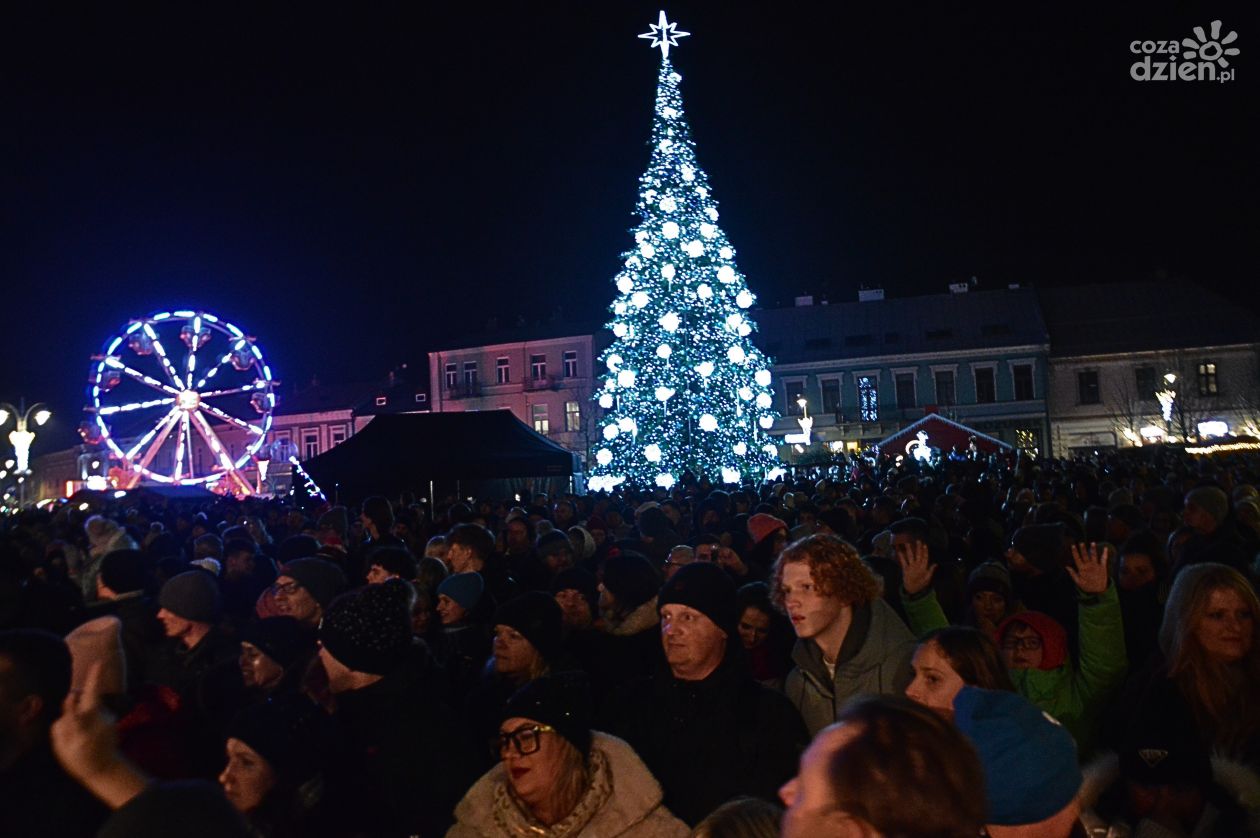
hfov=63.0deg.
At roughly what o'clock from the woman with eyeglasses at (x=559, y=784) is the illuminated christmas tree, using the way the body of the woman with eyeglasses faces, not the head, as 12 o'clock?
The illuminated christmas tree is roughly at 5 o'clock from the woman with eyeglasses.

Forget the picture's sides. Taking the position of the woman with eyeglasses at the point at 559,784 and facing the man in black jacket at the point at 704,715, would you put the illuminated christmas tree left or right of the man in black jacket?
left

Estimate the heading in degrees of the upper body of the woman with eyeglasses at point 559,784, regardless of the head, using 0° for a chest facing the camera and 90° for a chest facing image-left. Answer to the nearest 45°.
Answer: approximately 45°

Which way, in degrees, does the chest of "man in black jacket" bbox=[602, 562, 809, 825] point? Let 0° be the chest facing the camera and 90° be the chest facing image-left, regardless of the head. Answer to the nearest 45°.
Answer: approximately 45°

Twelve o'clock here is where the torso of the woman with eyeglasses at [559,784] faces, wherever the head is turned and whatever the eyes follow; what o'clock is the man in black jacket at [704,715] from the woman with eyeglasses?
The man in black jacket is roughly at 6 o'clock from the woman with eyeglasses.

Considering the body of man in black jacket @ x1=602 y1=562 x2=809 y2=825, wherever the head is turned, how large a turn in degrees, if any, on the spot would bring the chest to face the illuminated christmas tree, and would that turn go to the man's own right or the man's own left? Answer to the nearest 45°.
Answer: approximately 135° to the man's own right

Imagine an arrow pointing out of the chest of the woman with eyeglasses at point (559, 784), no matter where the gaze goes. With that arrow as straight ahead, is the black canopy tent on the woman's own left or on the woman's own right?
on the woman's own right

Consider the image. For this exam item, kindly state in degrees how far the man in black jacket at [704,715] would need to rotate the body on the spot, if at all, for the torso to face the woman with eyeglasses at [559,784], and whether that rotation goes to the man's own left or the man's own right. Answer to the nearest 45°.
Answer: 0° — they already face them

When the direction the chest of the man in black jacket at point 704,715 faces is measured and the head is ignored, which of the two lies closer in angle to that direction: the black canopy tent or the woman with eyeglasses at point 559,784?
the woman with eyeglasses

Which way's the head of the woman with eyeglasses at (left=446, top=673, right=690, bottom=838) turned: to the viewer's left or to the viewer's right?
to the viewer's left

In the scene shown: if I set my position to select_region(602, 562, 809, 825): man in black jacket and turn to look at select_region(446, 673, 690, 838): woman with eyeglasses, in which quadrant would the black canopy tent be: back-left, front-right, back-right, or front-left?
back-right

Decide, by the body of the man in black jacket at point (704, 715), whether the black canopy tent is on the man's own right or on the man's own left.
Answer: on the man's own right
